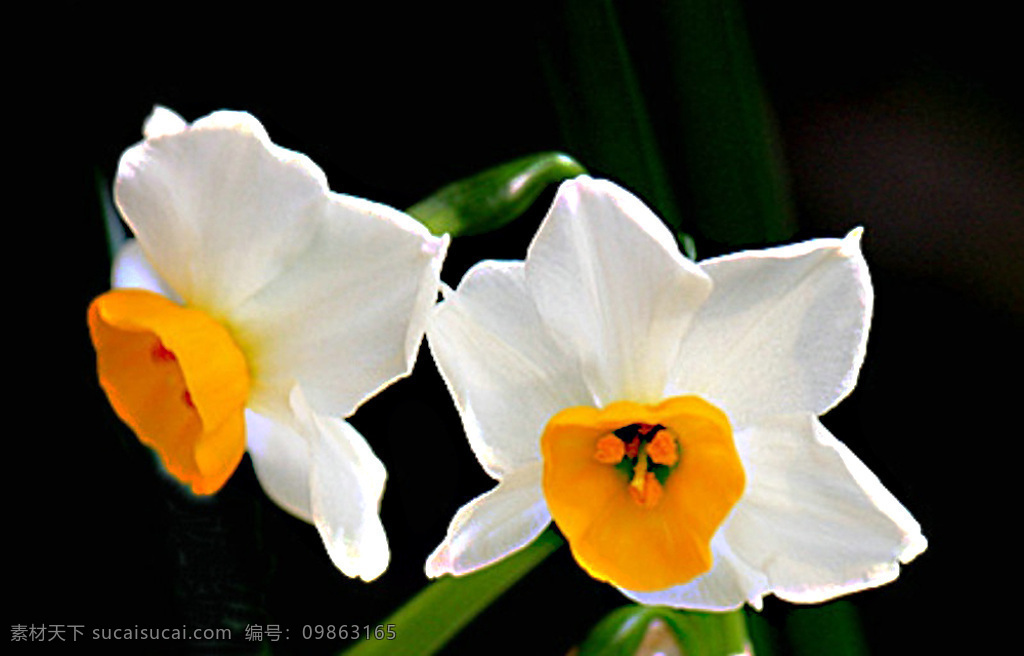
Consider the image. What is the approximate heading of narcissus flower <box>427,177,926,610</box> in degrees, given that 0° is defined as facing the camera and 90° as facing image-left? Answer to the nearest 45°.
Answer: approximately 0°

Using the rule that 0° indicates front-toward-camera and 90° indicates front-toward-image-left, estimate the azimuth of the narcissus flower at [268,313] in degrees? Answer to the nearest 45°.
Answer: approximately 45°

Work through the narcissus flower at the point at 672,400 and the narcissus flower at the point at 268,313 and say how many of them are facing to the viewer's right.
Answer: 0
